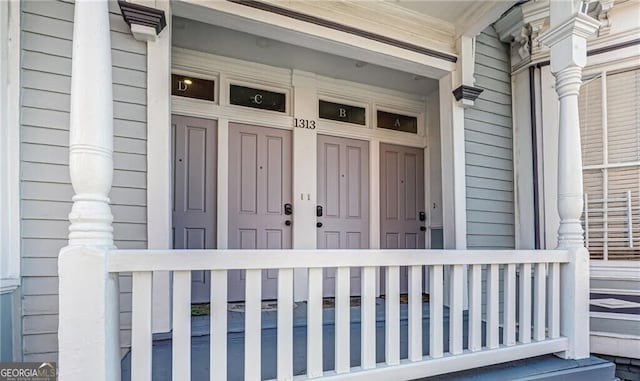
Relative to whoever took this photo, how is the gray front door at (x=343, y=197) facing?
facing the viewer and to the right of the viewer

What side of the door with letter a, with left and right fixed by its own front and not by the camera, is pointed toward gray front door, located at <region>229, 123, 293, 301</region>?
right

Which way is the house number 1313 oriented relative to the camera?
toward the camera

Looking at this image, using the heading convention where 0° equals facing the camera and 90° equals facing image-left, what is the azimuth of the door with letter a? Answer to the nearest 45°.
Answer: approximately 315°

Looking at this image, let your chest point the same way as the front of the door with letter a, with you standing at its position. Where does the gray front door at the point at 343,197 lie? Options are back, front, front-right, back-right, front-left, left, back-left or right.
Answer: right

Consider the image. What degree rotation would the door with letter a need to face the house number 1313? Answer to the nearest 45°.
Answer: approximately 90° to its right

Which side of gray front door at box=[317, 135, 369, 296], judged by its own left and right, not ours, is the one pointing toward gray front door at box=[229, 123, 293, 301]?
right

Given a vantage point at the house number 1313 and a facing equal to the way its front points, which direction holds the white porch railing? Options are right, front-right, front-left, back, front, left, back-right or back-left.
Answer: front

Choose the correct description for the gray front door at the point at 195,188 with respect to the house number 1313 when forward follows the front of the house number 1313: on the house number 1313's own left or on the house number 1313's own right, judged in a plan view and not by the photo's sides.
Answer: on the house number 1313's own right

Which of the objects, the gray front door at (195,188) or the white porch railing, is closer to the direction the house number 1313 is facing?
the white porch railing

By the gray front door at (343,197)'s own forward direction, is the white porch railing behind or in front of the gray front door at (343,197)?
in front
